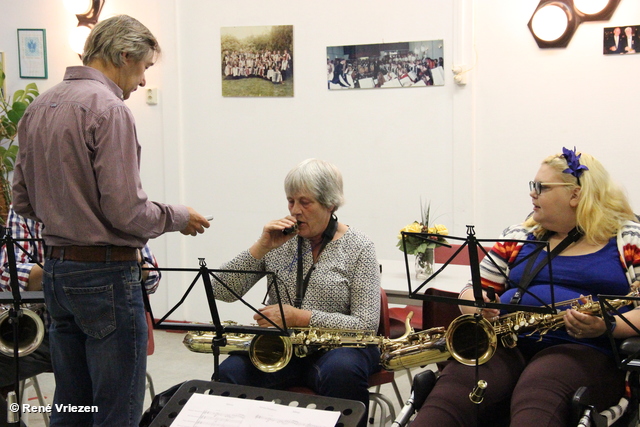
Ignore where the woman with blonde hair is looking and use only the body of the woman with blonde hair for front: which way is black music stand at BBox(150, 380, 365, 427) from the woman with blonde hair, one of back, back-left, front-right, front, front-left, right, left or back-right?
front

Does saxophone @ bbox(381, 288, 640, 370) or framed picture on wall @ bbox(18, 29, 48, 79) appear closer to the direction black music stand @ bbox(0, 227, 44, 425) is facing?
the framed picture on wall

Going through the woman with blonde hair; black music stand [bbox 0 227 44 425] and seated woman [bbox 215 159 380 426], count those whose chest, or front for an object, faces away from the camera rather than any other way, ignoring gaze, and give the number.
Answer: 1

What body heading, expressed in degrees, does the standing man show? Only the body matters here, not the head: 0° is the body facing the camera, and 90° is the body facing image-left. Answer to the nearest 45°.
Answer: approximately 225°

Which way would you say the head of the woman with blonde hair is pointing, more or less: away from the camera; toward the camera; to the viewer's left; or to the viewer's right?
to the viewer's left

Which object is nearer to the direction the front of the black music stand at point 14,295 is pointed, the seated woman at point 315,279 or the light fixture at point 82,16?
the light fixture

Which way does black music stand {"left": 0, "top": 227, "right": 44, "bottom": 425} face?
away from the camera

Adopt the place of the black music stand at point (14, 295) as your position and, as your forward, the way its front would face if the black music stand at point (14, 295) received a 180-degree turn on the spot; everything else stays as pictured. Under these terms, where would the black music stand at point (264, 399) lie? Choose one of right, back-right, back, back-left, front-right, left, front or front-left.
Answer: front-left

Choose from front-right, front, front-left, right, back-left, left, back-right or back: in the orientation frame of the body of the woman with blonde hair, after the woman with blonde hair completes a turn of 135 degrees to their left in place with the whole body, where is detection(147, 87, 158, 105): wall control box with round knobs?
back-left

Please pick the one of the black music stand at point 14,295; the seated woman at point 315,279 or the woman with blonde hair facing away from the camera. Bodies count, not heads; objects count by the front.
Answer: the black music stand

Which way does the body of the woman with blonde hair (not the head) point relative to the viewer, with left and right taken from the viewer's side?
facing the viewer and to the left of the viewer

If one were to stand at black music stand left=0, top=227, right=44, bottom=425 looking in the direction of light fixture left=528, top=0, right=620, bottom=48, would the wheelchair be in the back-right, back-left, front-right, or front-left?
front-right
